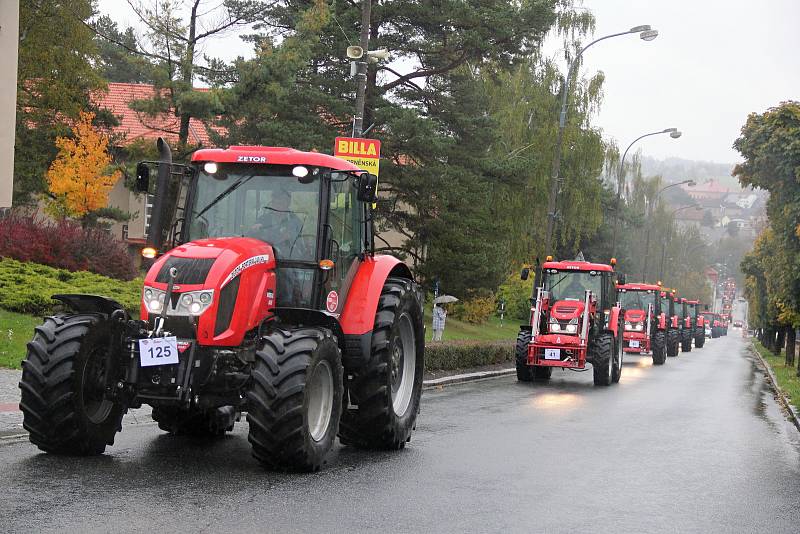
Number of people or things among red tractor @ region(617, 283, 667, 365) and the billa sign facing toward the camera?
2

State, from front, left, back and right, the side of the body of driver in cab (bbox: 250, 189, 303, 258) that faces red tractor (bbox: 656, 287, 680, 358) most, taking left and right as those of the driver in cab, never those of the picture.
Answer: back

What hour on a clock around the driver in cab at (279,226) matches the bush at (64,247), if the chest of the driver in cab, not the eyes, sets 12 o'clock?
The bush is roughly at 4 o'clock from the driver in cab.

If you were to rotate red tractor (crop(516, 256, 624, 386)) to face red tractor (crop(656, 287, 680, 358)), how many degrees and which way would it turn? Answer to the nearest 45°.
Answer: approximately 180°

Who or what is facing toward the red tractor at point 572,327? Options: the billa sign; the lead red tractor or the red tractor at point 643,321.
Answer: the red tractor at point 643,321

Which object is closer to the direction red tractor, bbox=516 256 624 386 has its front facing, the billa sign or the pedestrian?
the billa sign

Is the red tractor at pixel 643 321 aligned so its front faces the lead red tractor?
yes
